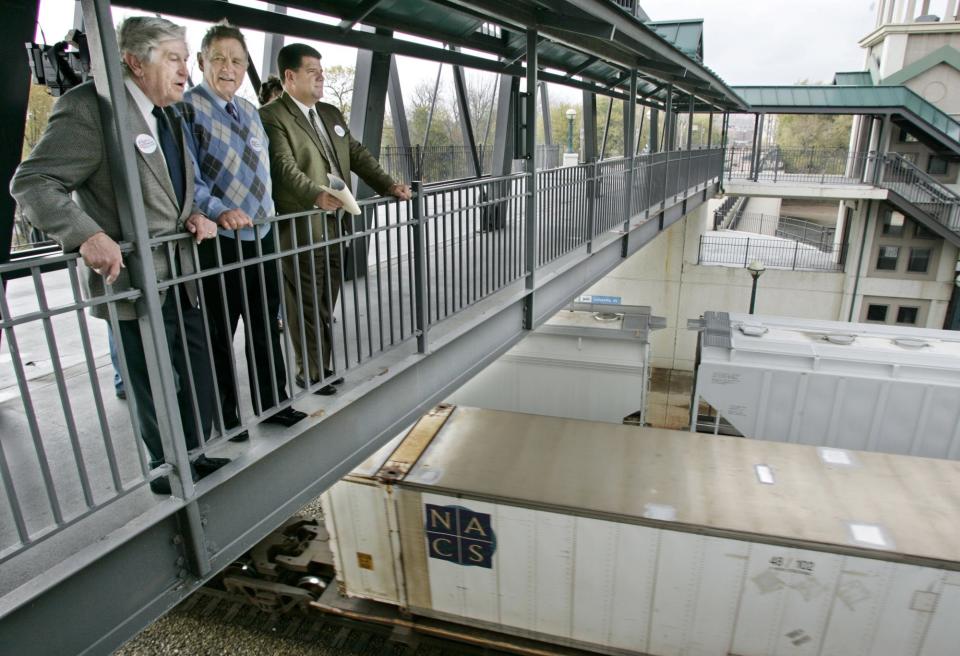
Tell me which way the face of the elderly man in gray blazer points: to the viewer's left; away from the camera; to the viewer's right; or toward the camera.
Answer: to the viewer's right

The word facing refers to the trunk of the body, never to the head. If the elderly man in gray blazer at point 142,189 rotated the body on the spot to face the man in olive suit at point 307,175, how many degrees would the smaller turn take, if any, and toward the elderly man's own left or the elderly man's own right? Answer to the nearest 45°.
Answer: approximately 90° to the elderly man's own left

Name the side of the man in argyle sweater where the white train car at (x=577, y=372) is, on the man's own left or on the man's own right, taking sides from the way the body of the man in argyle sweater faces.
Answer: on the man's own left
